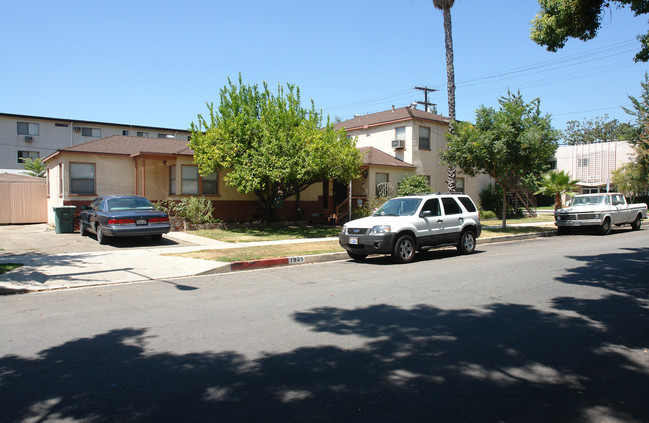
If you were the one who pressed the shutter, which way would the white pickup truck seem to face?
facing the viewer and to the left of the viewer

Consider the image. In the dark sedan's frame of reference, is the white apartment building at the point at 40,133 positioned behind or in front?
in front

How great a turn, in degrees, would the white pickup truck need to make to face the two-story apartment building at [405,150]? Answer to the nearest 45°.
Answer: approximately 45° to its right

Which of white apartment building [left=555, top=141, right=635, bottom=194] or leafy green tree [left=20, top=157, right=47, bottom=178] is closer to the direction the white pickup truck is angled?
the leafy green tree

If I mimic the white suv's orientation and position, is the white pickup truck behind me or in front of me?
behind

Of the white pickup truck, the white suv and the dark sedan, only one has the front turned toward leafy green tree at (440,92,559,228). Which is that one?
the white pickup truck

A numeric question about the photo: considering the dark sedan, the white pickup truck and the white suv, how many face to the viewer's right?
0

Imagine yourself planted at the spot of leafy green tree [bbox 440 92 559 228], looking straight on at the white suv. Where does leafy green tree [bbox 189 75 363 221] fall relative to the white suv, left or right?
right

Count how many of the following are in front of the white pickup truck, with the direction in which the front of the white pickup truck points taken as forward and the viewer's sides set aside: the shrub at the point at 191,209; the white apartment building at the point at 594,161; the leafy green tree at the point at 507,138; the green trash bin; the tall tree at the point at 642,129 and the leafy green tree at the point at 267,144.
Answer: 4

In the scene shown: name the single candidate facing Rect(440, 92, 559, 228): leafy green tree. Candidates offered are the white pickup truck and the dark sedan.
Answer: the white pickup truck

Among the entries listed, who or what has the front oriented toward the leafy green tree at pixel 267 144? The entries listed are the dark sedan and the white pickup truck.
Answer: the white pickup truck

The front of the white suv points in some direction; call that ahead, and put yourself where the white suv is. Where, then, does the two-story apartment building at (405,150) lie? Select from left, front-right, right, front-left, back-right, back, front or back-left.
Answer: back-right

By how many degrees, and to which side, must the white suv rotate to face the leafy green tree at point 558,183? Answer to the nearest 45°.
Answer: approximately 180°

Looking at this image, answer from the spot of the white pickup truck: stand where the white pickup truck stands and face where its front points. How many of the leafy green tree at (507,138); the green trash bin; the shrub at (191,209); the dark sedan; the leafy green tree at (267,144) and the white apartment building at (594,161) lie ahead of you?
5

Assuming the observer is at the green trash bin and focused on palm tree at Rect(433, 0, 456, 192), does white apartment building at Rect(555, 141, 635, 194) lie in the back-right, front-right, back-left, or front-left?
front-left

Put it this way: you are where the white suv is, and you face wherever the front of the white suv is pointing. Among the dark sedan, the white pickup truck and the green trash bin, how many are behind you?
1

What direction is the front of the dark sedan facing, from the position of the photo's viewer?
facing away from the viewer and to the left of the viewer

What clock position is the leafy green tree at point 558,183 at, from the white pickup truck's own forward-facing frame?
The leafy green tree is roughly at 4 o'clock from the white pickup truck.
